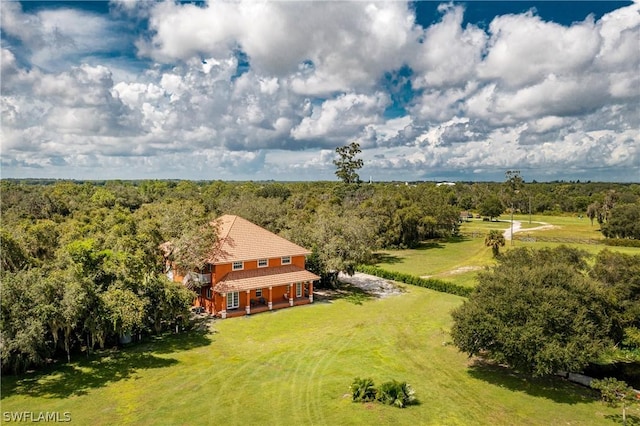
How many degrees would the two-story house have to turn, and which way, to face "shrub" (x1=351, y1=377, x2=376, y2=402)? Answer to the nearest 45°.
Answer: approximately 45° to its right

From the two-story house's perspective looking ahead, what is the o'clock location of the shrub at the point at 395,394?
The shrub is roughly at 1 o'clock from the two-story house.

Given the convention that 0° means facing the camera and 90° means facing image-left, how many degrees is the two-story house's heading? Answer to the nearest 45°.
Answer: approximately 315°

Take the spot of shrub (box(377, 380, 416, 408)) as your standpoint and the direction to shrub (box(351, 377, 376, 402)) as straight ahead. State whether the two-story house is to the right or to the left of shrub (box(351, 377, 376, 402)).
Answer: right

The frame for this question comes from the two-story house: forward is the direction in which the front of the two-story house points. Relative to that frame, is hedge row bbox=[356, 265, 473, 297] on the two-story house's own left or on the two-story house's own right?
on the two-story house's own left

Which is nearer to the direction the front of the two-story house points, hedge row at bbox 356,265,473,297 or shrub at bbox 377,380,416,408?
the shrub
